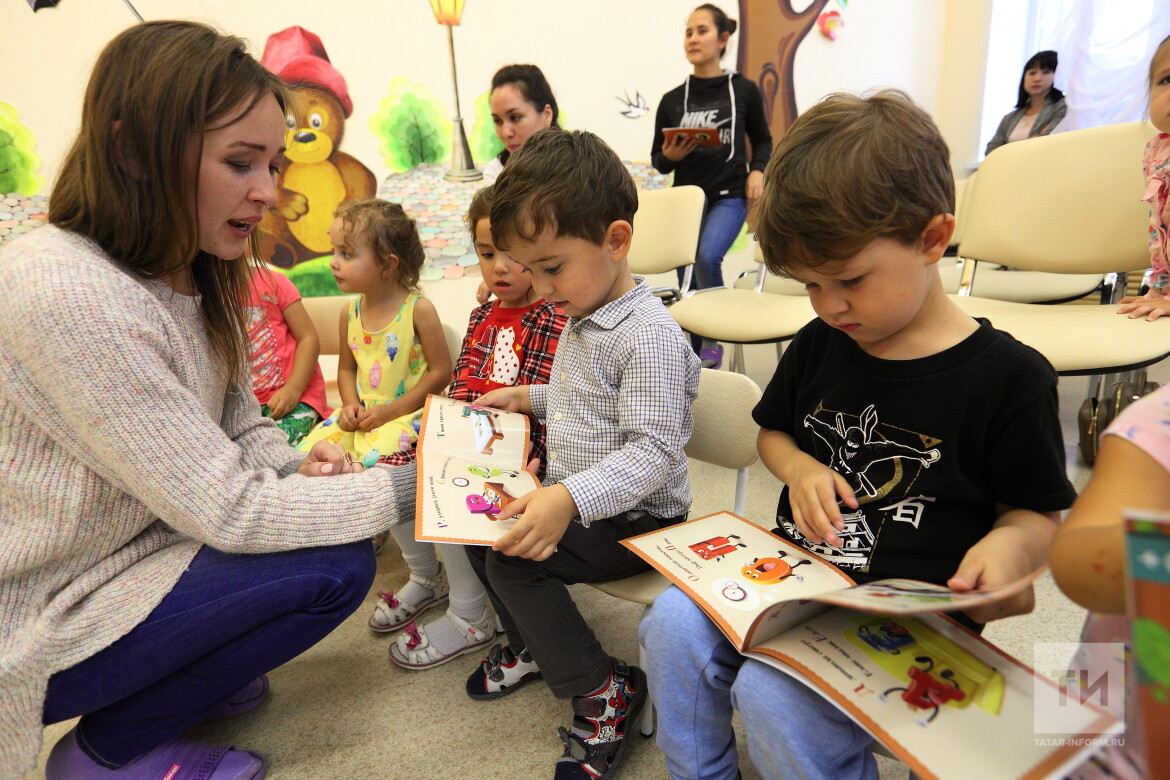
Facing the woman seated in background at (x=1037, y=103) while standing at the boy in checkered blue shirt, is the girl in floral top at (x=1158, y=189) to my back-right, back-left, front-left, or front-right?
front-right

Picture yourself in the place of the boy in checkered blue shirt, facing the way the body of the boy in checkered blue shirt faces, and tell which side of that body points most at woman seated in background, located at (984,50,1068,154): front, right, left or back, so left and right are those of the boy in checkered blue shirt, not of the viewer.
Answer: back

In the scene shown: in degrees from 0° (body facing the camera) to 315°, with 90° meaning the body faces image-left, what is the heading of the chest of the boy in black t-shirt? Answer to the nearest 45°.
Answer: approximately 45°

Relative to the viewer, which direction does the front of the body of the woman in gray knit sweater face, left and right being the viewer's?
facing to the right of the viewer

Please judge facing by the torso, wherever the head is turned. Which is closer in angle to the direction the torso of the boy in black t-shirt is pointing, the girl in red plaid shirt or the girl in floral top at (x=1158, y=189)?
the girl in red plaid shirt

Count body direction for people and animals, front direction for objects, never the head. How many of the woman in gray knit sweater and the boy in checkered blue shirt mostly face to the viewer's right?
1

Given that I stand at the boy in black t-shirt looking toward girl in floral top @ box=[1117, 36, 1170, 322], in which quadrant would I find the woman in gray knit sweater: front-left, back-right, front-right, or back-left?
back-left

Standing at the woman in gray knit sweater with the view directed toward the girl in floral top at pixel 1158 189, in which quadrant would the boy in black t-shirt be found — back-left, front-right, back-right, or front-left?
front-right

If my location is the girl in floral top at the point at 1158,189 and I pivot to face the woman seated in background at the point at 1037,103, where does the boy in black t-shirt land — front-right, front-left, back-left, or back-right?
back-left

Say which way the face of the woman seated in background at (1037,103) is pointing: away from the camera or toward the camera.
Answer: toward the camera

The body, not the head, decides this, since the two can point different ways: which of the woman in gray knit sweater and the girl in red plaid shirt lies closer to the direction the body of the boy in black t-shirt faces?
the woman in gray knit sweater

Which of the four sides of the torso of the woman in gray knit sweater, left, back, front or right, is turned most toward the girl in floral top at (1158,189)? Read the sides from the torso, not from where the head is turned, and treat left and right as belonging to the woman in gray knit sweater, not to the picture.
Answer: front

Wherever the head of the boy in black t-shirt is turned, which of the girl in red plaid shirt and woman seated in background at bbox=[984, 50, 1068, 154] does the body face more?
the girl in red plaid shirt

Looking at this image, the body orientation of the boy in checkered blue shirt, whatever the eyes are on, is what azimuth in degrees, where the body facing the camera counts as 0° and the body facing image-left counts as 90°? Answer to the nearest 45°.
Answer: approximately 45°
